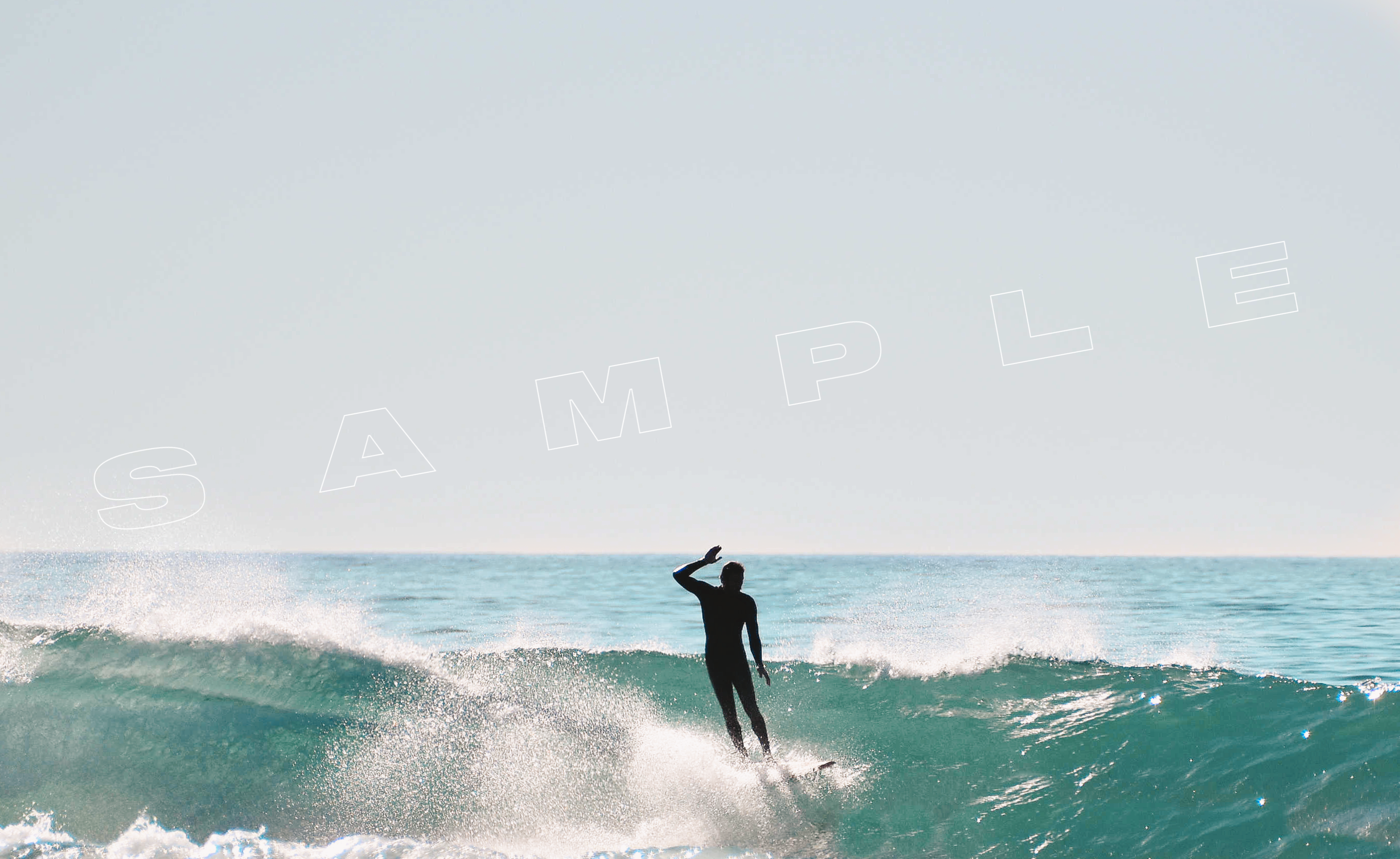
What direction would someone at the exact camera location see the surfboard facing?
facing to the right of the viewer
